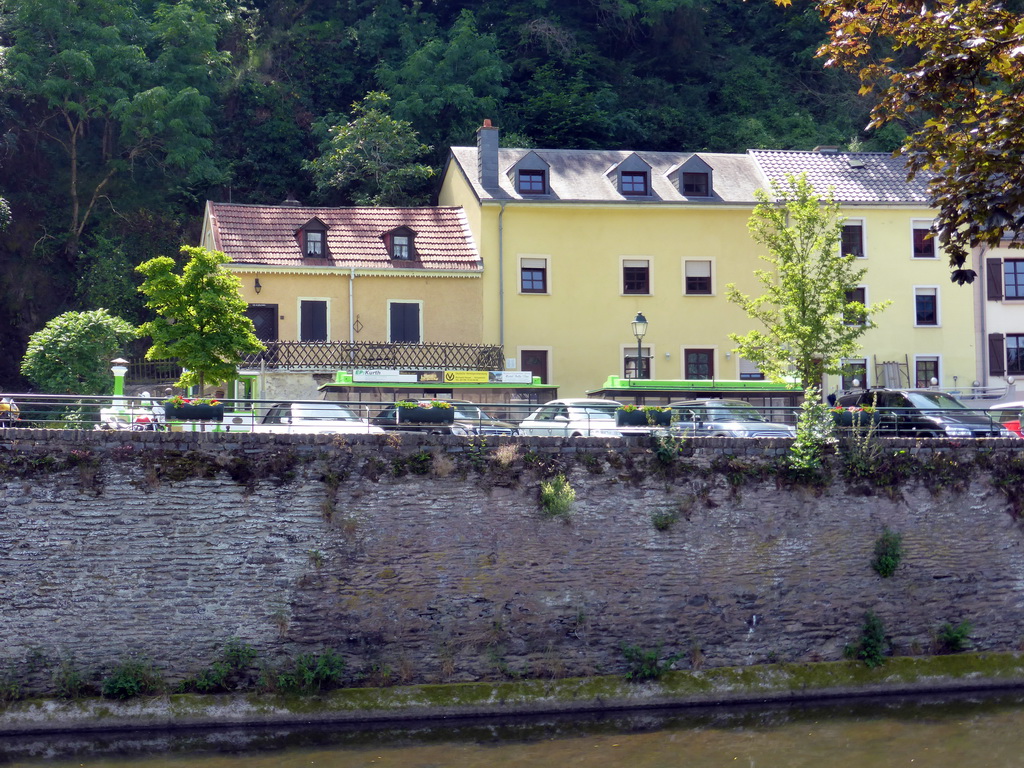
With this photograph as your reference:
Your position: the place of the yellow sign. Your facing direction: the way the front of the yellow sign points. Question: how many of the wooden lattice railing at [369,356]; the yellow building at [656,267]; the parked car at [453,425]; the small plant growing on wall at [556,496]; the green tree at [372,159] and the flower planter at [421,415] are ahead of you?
3

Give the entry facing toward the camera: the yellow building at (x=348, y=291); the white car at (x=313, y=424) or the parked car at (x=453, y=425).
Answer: the yellow building

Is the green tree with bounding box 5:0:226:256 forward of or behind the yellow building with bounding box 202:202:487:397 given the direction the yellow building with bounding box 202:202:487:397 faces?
behind

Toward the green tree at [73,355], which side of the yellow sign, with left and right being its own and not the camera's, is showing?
right

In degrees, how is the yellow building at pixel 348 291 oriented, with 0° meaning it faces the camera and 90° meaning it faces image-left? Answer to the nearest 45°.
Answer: approximately 0°

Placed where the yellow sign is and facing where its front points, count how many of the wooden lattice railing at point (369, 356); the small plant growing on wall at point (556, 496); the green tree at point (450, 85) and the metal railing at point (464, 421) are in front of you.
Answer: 2

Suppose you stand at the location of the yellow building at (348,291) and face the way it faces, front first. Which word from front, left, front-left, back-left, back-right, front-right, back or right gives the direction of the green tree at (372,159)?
back

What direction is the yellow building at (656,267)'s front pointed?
toward the camera

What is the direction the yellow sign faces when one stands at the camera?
facing the viewer
